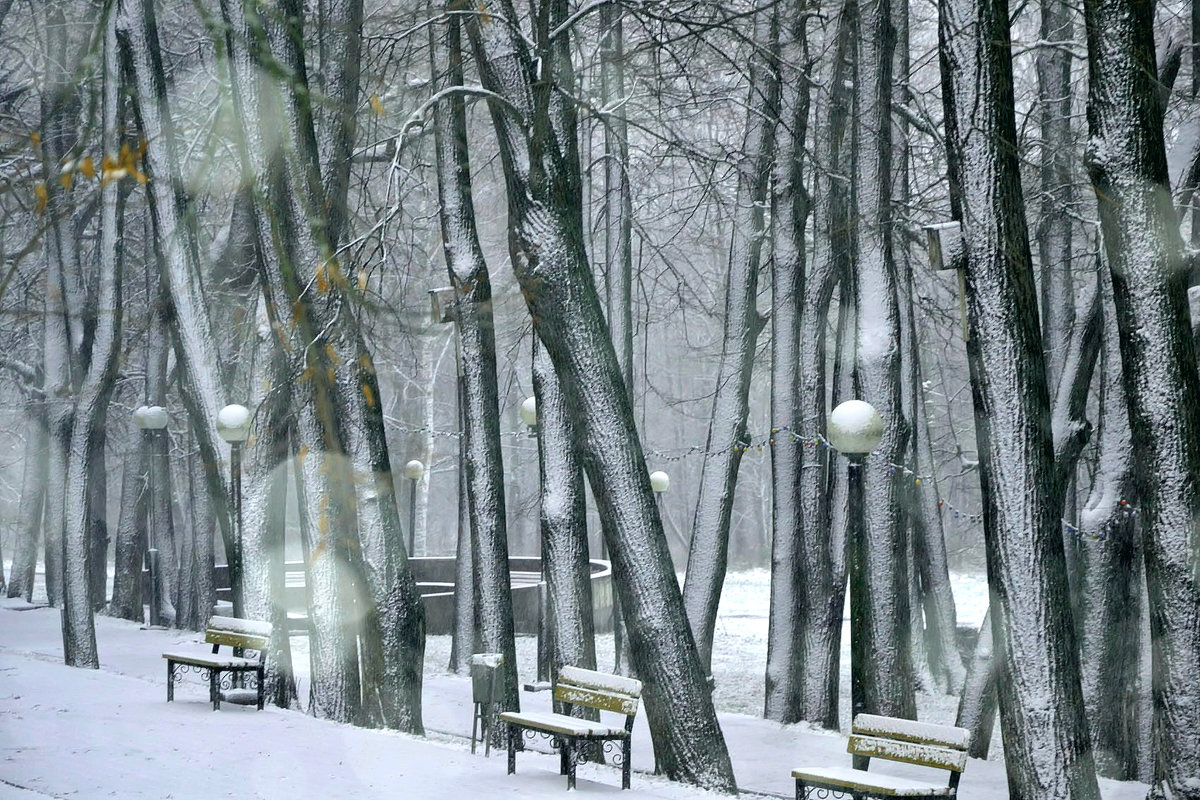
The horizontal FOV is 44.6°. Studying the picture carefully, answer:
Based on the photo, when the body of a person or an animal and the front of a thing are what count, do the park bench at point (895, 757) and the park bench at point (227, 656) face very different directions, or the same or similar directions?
same or similar directions

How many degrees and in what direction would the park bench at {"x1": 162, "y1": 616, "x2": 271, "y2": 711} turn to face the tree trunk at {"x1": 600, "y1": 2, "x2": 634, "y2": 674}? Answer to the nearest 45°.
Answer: approximately 180°

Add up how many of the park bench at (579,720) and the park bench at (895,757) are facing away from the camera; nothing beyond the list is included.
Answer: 0

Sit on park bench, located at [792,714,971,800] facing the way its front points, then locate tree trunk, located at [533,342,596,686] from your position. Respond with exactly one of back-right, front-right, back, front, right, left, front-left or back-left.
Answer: right

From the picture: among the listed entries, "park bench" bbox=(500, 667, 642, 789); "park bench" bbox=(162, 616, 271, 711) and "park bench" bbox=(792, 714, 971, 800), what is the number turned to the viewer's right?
0

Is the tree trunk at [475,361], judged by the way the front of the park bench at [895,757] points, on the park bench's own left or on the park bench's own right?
on the park bench's own right

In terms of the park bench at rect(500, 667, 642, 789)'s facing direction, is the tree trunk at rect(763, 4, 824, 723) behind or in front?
behind

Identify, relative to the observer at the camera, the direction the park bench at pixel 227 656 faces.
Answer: facing the viewer and to the left of the viewer

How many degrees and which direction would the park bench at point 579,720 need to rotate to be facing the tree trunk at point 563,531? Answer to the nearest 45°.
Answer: approximately 135° to its right

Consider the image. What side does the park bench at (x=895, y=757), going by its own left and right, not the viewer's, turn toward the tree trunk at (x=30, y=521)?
right

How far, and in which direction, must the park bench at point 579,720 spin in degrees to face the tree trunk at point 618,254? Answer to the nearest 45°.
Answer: approximately 135° to its right

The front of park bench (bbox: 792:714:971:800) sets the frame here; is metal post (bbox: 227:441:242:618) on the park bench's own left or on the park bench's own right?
on the park bench's own right

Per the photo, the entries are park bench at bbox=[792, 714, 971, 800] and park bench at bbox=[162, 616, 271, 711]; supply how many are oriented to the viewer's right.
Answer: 0

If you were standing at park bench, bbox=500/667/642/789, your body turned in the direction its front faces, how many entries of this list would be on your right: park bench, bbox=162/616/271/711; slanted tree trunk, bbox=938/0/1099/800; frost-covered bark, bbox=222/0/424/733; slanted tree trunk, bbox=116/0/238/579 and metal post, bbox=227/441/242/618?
4
